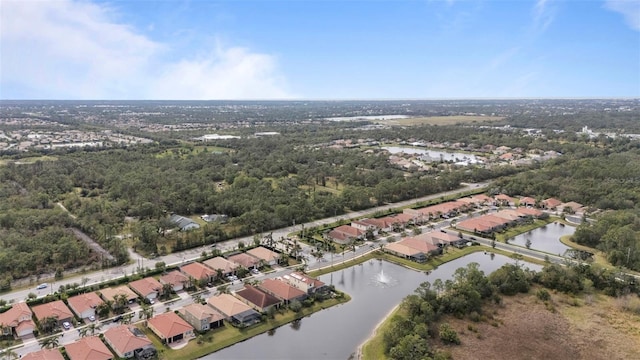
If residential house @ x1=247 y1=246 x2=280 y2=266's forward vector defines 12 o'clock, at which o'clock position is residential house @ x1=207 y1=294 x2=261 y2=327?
residential house @ x1=207 y1=294 x2=261 y2=327 is roughly at 2 o'clock from residential house @ x1=247 y1=246 x2=280 y2=266.

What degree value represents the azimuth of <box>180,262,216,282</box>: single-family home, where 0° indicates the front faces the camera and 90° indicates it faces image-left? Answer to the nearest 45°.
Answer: approximately 315°

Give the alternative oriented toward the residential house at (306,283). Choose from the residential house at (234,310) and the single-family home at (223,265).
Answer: the single-family home

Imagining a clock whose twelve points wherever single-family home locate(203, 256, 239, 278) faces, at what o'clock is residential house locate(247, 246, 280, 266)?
The residential house is roughly at 10 o'clock from the single-family home.

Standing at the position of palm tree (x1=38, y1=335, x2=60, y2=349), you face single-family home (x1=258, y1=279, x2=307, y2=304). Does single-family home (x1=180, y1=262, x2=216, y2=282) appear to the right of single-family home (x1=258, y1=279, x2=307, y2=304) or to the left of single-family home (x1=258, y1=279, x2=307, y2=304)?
left

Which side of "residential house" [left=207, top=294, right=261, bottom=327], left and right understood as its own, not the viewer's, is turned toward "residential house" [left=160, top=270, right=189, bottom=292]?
front

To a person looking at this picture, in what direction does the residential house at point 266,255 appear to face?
facing the viewer and to the right of the viewer

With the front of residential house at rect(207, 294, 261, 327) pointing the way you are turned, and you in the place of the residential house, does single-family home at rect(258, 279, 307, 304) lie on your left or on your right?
on your right

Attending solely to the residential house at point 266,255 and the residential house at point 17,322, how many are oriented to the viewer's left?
0

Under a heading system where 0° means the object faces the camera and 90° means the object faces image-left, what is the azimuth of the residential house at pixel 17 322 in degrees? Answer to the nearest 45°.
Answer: approximately 315°

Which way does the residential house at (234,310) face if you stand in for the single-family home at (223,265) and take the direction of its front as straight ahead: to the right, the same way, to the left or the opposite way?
the opposite way

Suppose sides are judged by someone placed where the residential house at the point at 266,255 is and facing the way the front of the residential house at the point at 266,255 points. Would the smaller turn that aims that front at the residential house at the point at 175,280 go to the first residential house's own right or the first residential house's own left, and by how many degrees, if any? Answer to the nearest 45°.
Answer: approximately 90° to the first residential house's own right
